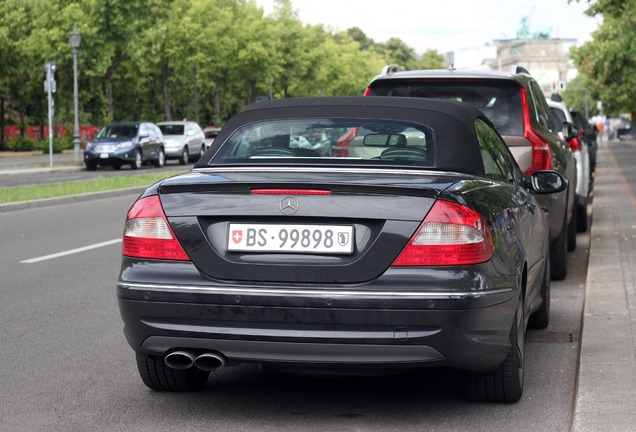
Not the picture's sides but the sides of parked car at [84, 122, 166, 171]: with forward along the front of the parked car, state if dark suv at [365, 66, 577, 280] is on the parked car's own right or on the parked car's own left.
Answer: on the parked car's own left

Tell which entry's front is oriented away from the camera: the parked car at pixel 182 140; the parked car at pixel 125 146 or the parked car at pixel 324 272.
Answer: the parked car at pixel 324 272

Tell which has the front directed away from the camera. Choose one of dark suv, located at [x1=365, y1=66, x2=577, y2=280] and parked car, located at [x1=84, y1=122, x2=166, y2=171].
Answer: the dark suv

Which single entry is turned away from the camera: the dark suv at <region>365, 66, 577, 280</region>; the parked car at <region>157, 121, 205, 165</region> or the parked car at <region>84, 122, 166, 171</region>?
the dark suv

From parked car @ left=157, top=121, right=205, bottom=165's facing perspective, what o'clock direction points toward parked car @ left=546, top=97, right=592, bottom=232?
parked car @ left=546, top=97, right=592, bottom=232 is roughly at 10 o'clock from parked car @ left=157, top=121, right=205, bottom=165.

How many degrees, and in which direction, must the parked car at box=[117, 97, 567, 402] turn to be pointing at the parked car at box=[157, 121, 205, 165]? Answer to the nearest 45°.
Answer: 0° — it already faces it

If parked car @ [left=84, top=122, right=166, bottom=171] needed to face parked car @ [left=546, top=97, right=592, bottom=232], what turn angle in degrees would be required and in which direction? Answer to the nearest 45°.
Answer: approximately 45° to its left

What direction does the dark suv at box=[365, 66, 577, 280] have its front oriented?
away from the camera

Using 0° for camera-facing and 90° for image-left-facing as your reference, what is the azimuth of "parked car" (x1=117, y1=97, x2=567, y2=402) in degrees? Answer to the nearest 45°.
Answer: approximately 180°
